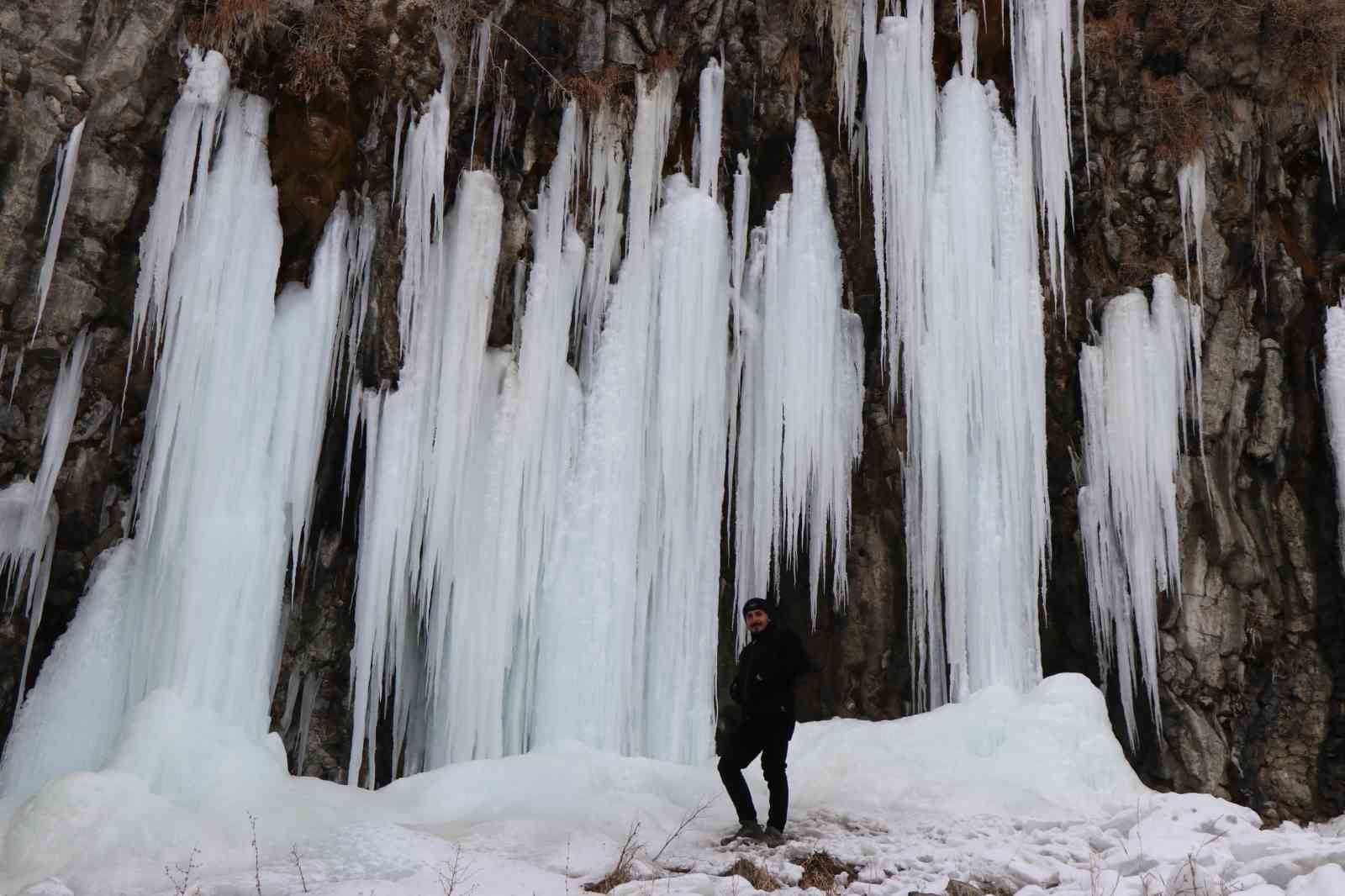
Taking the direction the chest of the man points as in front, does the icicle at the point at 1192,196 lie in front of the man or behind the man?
behind

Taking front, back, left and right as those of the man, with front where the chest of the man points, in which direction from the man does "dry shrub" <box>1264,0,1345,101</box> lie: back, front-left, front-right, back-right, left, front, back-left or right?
back

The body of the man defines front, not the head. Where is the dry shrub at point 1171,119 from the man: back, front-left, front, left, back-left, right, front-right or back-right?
back

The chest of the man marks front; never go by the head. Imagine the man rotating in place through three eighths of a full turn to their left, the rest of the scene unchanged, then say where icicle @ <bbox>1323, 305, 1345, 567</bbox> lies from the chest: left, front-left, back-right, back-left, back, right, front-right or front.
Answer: front-left

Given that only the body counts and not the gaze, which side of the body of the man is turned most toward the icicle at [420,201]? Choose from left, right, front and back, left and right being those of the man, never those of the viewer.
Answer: right

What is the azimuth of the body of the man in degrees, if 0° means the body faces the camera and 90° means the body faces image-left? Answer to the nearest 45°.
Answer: approximately 45°

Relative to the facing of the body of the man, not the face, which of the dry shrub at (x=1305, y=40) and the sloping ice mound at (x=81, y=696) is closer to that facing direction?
the sloping ice mound

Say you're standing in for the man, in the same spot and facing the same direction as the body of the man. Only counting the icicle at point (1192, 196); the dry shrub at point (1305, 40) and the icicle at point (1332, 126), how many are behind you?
3

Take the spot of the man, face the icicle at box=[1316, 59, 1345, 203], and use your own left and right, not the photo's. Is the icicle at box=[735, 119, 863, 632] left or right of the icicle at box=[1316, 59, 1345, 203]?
left
